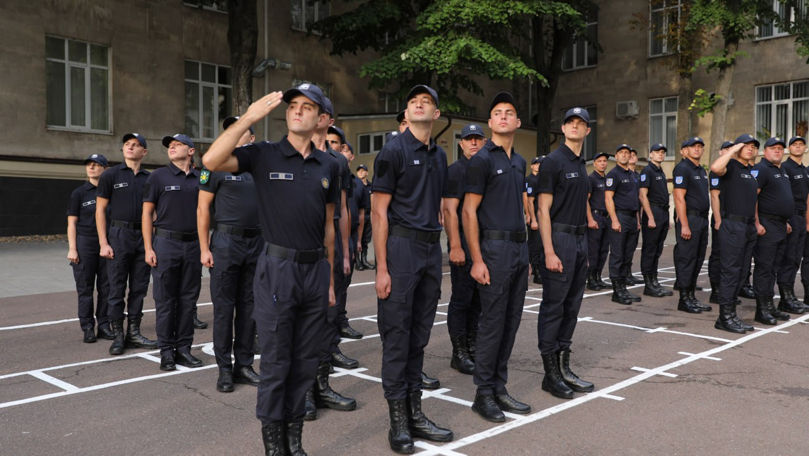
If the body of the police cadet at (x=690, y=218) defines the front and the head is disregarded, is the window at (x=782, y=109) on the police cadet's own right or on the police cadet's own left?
on the police cadet's own left

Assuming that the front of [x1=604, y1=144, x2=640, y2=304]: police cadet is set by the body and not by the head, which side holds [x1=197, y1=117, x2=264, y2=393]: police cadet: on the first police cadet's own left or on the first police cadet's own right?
on the first police cadet's own right

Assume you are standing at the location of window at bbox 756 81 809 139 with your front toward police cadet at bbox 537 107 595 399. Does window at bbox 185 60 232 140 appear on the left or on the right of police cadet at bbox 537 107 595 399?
right

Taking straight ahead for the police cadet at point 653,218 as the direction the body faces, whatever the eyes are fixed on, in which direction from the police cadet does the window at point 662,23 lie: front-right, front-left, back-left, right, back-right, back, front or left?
back-left

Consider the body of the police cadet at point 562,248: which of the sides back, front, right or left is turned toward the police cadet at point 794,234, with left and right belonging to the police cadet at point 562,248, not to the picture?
left
